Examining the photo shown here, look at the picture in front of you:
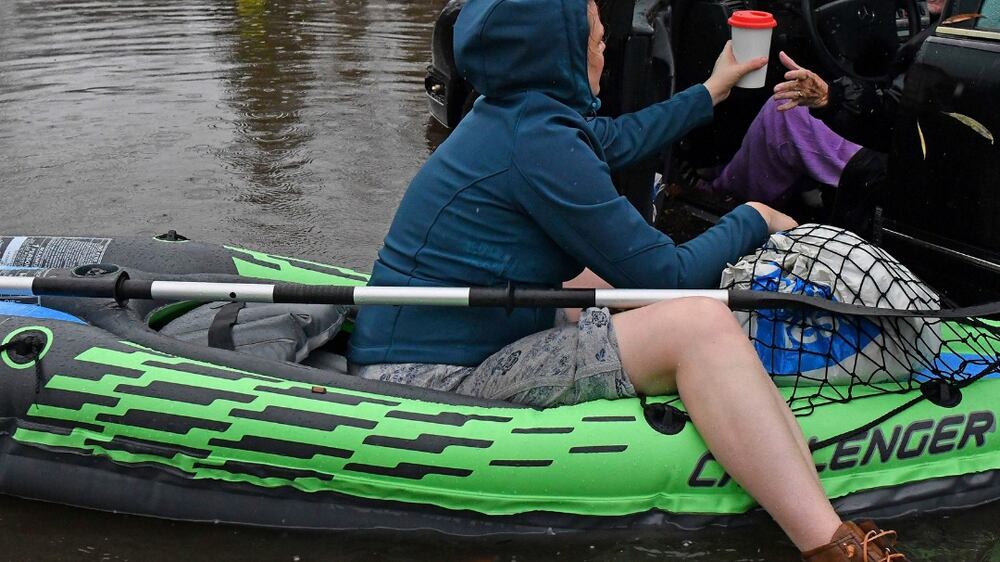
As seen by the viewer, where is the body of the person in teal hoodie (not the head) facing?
to the viewer's right

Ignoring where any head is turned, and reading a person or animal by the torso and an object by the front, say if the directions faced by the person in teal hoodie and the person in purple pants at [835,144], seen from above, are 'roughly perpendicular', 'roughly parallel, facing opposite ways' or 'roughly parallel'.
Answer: roughly parallel, facing opposite ways

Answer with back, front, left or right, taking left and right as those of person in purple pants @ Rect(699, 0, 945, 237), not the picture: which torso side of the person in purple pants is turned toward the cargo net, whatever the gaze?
left

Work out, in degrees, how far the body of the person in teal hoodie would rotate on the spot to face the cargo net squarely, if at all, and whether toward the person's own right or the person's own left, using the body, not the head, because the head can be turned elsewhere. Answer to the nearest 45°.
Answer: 0° — they already face it

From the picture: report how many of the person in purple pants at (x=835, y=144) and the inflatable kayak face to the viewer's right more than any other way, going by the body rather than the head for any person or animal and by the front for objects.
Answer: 1

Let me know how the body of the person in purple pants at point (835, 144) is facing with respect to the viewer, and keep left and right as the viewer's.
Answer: facing to the left of the viewer

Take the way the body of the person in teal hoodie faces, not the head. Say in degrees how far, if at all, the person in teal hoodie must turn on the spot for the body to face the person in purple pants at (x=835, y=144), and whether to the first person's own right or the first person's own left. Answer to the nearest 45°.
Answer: approximately 45° to the first person's own left

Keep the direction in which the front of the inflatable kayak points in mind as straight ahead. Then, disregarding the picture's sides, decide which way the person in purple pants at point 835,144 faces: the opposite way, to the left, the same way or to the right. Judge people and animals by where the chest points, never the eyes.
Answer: the opposite way

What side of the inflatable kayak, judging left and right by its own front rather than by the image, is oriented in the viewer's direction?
right
